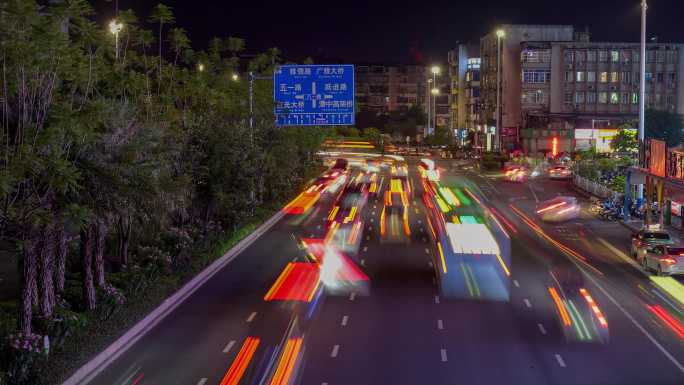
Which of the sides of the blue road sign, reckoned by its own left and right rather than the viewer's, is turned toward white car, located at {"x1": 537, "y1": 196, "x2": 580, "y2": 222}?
left

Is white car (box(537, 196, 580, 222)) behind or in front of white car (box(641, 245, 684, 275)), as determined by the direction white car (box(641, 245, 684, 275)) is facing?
in front

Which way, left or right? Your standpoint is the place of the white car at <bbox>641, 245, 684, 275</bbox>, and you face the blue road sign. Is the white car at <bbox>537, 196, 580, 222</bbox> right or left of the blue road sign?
right

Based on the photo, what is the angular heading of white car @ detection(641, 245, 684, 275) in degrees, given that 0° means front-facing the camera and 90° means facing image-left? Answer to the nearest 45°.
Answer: approximately 135°

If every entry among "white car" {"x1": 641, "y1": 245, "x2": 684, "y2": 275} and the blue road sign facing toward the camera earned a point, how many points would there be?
1

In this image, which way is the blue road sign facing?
toward the camera

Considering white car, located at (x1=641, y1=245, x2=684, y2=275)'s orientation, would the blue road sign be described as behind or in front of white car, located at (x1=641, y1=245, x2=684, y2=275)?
in front

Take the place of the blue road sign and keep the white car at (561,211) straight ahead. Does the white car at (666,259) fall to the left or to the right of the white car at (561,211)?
right

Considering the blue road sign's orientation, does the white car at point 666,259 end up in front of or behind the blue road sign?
in front

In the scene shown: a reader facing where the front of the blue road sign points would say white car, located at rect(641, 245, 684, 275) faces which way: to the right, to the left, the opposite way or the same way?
the opposite way

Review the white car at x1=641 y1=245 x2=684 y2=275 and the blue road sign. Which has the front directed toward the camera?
the blue road sign
